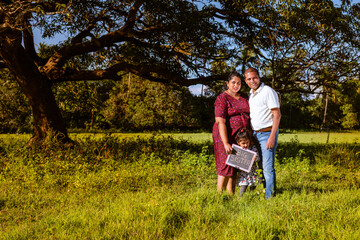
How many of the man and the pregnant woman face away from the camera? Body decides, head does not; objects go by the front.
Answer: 0

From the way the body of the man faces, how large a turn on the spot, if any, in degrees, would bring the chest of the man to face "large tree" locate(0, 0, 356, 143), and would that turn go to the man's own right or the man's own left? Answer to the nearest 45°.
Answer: approximately 90° to the man's own right

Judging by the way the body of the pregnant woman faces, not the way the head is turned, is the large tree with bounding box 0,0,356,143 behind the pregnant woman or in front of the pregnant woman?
behind

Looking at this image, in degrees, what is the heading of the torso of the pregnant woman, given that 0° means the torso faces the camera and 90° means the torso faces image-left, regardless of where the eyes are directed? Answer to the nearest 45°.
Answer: approximately 315°

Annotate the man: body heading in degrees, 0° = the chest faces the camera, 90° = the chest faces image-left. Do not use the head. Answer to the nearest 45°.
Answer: approximately 45°
